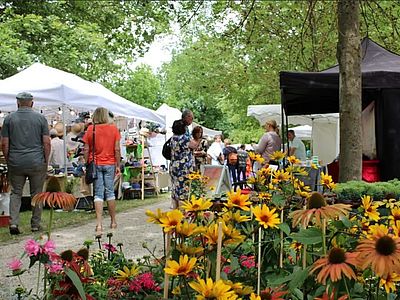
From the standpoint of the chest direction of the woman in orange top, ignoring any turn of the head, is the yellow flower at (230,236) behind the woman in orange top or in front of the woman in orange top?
behind

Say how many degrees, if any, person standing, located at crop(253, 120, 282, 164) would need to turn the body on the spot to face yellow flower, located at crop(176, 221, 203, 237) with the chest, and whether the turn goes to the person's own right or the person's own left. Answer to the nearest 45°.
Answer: approximately 90° to the person's own left

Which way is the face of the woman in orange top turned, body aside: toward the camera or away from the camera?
away from the camera

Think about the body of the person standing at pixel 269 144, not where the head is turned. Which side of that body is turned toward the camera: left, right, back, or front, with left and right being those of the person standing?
left

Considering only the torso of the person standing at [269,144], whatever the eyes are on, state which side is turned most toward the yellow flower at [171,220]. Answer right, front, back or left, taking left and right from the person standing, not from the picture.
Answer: left

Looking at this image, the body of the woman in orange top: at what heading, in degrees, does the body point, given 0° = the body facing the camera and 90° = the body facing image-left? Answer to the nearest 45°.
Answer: approximately 180°

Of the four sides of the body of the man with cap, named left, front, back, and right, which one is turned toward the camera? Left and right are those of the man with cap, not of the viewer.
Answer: back

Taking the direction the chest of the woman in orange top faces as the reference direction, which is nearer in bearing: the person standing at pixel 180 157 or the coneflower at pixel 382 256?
the person standing
